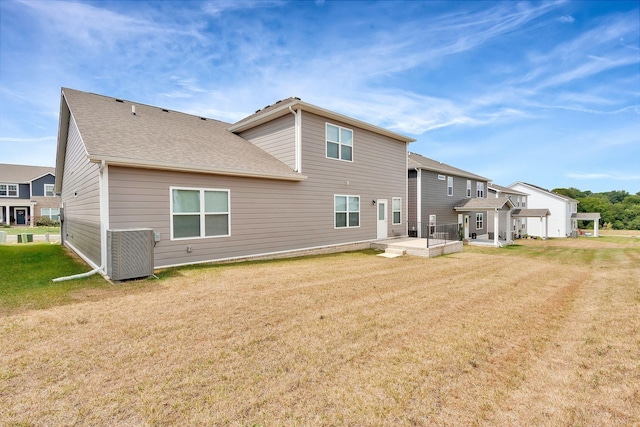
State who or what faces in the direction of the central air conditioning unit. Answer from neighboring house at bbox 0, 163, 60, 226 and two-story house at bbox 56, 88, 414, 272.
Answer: the neighboring house

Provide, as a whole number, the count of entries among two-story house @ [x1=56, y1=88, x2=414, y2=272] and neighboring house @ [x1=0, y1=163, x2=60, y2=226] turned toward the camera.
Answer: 1

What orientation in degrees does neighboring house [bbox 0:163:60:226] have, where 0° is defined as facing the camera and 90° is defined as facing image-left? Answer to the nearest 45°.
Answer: approximately 0°

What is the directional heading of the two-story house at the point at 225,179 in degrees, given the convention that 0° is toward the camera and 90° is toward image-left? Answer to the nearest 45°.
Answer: approximately 135°

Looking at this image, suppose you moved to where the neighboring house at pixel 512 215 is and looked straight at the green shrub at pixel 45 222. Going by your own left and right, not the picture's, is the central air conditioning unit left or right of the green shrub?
left

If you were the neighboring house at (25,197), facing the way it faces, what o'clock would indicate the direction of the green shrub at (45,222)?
The green shrub is roughly at 11 o'clock from the neighboring house.

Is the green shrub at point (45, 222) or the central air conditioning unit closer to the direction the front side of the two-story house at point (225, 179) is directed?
the green shrub

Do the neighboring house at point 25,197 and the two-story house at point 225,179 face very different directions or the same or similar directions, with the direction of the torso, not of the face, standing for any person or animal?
very different directions
